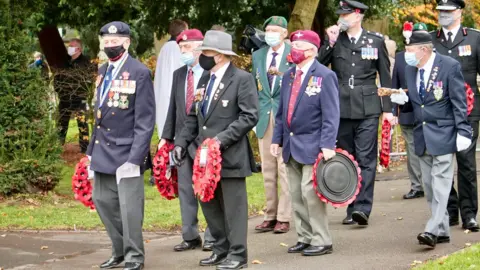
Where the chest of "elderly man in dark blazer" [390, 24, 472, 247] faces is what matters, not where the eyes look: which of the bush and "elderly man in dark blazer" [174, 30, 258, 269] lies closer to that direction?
the elderly man in dark blazer

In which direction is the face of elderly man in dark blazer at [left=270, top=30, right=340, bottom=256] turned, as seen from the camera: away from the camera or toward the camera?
toward the camera

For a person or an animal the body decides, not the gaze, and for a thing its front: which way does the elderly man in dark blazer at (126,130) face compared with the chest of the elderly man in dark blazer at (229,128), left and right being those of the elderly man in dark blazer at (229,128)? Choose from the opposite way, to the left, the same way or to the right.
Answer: the same way

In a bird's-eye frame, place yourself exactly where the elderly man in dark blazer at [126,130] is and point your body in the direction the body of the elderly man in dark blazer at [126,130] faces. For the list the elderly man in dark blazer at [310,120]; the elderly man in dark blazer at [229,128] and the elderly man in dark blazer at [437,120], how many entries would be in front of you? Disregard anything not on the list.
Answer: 0

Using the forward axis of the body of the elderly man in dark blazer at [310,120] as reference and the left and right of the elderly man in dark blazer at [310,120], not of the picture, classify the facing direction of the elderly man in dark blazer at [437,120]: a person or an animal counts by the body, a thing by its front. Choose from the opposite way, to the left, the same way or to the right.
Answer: the same way

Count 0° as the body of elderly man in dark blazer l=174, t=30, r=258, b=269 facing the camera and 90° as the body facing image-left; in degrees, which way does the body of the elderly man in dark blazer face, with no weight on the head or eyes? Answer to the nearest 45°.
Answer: approximately 45°

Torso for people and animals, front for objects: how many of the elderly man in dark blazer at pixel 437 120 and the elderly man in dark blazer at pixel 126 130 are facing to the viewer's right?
0

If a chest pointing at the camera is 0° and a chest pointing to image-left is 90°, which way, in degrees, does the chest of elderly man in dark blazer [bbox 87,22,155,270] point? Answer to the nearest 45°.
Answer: approximately 45°

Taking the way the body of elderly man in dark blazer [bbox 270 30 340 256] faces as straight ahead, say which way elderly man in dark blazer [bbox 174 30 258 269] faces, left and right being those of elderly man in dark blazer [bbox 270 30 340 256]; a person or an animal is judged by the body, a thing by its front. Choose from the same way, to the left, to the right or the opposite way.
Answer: the same way

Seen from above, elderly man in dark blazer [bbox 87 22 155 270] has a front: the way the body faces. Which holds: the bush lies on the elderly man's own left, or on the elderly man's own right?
on the elderly man's own right

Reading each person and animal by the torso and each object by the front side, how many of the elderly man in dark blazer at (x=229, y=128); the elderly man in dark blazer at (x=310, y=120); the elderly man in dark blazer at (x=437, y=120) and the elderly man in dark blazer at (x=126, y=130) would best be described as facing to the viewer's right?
0

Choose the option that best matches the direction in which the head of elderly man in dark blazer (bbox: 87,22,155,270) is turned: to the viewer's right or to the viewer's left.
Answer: to the viewer's left

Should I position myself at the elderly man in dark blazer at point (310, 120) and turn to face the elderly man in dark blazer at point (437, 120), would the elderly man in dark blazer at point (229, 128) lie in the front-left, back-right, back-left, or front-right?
back-right

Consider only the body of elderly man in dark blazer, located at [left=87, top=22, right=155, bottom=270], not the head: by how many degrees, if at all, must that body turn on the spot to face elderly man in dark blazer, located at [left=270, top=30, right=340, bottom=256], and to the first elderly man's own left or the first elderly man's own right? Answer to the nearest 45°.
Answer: approximately 135° to the first elderly man's own left

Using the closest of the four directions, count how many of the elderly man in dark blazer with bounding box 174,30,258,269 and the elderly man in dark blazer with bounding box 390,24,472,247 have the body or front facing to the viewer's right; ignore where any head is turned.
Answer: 0

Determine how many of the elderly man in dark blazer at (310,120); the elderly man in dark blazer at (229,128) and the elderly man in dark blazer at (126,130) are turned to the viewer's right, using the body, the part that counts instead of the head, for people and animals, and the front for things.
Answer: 0

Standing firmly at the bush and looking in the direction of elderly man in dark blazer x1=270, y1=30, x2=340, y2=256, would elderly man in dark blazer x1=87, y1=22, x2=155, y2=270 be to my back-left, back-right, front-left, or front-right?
front-right

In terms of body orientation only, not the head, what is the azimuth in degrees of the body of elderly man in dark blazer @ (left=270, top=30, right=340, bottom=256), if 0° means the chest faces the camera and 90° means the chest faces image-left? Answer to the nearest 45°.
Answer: approximately 45°

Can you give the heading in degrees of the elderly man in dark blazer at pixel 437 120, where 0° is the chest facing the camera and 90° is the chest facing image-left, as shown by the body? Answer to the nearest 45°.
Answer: approximately 45°

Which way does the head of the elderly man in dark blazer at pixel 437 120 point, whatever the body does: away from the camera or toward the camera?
toward the camera
